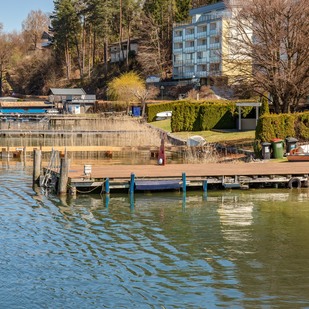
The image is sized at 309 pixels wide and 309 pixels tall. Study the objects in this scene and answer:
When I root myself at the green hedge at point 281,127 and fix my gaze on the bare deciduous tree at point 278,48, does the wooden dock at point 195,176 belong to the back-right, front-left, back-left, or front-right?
back-left

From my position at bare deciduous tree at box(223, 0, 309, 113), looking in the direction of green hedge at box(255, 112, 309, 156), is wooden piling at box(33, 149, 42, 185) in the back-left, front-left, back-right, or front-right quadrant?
front-right
